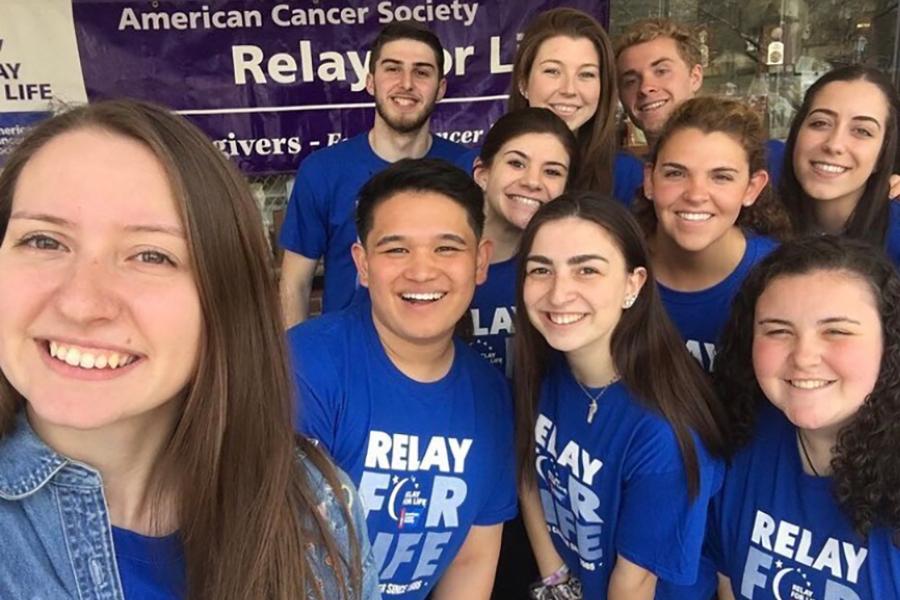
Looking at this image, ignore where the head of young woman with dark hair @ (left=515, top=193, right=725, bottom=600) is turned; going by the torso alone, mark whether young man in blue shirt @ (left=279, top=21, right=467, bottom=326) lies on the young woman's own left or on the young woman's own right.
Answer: on the young woman's own right

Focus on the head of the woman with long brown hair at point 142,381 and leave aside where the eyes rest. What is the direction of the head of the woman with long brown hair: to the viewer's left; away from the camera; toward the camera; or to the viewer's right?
toward the camera

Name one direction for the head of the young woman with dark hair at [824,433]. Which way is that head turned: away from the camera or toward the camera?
toward the camera

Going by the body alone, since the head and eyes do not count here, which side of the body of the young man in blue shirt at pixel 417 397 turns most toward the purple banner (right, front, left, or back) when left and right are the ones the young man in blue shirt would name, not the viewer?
back

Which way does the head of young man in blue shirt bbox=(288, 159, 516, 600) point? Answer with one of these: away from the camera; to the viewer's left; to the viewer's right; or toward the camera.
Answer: toward the camera

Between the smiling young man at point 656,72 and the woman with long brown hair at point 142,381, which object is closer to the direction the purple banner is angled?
the woman with long brown hair

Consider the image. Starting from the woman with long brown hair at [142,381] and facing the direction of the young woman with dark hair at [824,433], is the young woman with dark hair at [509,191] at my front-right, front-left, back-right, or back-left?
front-left

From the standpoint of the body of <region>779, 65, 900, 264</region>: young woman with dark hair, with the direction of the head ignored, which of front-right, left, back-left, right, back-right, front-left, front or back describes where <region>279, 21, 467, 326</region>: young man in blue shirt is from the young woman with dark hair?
right

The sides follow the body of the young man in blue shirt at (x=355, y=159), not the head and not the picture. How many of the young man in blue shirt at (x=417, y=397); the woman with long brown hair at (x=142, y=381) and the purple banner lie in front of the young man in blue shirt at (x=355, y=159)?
2

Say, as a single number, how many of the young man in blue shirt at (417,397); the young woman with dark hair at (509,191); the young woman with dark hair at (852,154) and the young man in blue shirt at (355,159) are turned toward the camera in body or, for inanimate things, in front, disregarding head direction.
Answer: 4

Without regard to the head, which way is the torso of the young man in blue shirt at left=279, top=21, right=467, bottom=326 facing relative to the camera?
toward the camera

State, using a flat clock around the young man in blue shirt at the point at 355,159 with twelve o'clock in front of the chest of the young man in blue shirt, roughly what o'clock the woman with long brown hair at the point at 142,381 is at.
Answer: The woman with long brown hair is roughly at 12 o'clock from the young man in blue shirt.

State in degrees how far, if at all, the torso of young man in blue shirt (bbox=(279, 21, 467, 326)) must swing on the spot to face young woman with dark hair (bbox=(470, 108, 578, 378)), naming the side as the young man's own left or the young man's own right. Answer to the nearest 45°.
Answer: approximately 45° to the young man's own left

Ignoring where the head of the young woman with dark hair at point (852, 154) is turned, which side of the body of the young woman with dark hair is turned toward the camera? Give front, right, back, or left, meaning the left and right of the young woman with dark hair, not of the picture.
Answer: front

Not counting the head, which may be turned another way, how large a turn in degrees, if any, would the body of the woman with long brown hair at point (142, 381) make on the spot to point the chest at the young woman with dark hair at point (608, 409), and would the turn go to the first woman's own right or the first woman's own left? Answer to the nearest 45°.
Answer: approximately 135° to the first woman's own left

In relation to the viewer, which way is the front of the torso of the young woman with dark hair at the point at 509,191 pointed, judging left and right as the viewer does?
facing the viewer

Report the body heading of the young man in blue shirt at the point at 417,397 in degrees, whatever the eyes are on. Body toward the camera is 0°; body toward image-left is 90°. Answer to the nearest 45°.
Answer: approximately 0°
